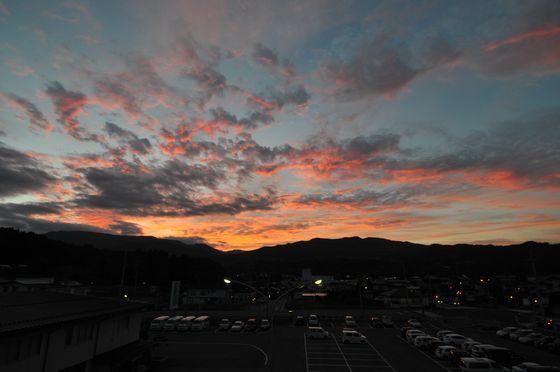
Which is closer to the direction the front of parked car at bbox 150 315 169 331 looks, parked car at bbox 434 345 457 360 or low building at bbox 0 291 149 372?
the low building

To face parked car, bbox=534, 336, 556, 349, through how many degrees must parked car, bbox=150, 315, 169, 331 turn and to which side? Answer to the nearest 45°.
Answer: approximately 90° to its left

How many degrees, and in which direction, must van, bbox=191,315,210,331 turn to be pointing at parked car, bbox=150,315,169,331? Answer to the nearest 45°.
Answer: approximately 45° to its right

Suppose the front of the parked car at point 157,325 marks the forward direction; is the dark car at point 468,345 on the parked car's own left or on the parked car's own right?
on the parked car's own left

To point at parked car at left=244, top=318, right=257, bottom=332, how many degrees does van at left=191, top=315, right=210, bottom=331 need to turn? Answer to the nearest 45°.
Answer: approximately 135° to its left

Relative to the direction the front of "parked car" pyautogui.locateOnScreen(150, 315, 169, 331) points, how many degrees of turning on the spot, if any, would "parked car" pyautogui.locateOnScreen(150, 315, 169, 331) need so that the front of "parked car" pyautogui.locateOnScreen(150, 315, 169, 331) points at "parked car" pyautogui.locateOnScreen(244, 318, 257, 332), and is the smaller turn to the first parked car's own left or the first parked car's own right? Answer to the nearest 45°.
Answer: approximately 135° to the first parked car's own left

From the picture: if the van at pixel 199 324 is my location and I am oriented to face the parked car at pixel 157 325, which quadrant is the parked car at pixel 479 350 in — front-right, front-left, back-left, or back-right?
back-left

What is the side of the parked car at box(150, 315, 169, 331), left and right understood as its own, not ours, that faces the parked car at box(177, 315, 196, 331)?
left

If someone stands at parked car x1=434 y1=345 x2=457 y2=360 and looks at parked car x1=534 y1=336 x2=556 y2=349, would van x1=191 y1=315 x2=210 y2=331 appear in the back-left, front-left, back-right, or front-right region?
back-left

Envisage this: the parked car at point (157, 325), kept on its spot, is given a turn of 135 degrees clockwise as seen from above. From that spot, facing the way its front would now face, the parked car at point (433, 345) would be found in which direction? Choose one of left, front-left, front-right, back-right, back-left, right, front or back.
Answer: back-right

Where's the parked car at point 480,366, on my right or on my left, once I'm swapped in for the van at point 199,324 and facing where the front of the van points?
on my left

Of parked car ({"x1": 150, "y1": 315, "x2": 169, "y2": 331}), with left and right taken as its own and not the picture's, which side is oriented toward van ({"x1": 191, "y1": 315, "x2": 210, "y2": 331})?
left

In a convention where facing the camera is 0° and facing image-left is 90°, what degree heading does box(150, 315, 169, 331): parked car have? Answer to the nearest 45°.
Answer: approximately 45°

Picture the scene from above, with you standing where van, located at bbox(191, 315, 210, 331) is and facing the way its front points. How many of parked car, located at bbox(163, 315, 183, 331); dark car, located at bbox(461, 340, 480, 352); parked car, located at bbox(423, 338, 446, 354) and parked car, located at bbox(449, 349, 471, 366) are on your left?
3
